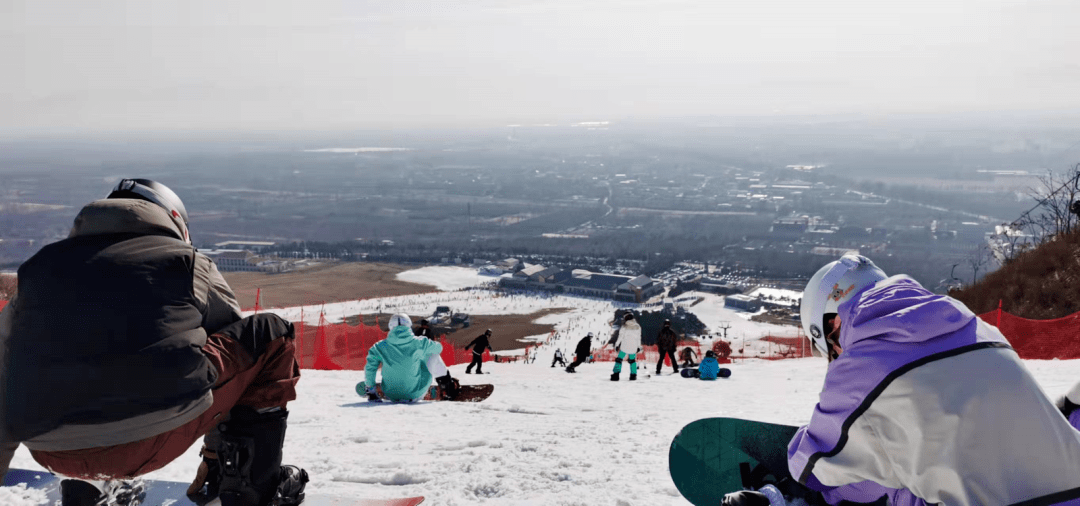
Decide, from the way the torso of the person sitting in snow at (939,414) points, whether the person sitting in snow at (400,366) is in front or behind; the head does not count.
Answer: in front

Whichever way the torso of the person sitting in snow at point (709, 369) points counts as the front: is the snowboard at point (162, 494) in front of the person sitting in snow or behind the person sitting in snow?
behind

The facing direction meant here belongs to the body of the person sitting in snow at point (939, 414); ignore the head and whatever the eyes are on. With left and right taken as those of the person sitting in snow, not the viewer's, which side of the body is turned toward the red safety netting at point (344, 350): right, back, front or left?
front

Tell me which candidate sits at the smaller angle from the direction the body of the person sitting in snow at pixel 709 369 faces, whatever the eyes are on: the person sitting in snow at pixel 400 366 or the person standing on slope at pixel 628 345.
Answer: the person standing on slope

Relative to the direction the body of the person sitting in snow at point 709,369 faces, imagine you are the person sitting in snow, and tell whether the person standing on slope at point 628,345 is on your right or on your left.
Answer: on your left

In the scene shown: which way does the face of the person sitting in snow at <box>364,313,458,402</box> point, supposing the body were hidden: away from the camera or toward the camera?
away from the camera

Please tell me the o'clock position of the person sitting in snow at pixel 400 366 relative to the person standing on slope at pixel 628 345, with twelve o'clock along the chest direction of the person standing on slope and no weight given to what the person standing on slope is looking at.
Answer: The person sitting in snow is roughly at 7 o'clock from the person standing on slope.

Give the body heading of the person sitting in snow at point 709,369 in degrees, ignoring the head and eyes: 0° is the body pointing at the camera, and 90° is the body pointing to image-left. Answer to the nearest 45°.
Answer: approximately 180°

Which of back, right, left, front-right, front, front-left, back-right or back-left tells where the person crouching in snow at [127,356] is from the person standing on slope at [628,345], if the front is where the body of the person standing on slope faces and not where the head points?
back

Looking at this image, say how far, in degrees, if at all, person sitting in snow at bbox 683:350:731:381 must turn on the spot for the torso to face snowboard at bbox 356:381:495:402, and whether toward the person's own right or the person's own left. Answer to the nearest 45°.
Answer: approximately 135° to the person's own left

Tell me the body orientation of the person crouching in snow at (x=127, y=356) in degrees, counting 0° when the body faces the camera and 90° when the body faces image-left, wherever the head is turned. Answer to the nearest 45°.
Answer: approximately 225°

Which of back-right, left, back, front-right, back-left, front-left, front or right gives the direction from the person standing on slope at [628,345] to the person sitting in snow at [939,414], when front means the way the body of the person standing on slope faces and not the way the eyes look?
back
